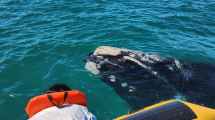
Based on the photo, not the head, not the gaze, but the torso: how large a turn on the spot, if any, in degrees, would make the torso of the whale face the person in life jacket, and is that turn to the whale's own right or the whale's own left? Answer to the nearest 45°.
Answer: approximately 45° to the whale's own left

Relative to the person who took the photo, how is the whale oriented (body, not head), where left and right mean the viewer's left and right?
facing to the left of the viewer

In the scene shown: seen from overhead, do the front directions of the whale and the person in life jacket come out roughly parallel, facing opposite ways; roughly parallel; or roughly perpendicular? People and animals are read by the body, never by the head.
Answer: roughly perpendicular

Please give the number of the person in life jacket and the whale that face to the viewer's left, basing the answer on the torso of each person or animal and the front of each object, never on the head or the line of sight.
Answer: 1

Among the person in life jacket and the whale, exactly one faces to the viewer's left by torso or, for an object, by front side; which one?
the whale

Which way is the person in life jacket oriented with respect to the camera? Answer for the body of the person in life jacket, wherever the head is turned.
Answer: away from the camera

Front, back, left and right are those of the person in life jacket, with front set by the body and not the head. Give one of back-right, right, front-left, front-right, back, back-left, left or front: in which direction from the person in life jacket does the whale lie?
front-right
